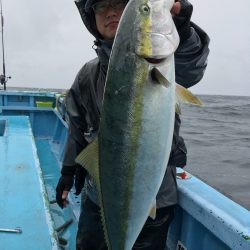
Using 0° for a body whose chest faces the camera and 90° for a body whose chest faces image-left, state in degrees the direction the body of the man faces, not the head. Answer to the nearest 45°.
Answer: approximately 0°
